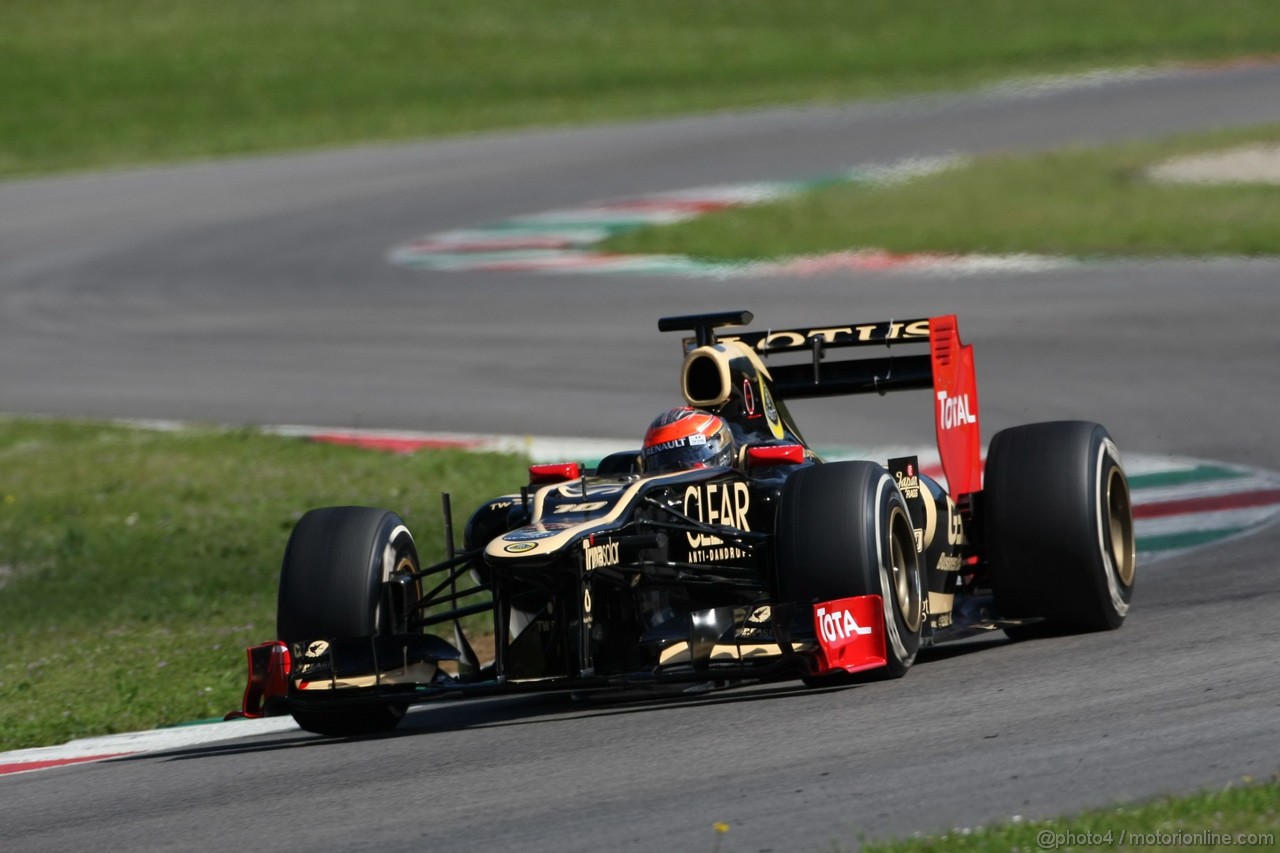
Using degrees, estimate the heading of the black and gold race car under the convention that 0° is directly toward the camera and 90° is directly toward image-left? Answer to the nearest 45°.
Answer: approximately 45°
